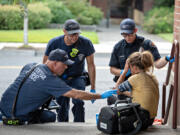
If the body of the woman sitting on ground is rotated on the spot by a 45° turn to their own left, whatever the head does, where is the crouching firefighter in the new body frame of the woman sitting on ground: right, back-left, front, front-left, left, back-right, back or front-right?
front

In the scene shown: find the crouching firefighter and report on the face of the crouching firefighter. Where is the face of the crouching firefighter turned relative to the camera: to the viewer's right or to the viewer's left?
to the viewer's right

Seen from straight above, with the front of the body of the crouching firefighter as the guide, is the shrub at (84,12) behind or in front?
in front

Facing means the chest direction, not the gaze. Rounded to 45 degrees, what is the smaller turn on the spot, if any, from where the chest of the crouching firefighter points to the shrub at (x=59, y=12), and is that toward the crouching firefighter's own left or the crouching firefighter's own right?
approximately 45° to the crouching firefighter's own left

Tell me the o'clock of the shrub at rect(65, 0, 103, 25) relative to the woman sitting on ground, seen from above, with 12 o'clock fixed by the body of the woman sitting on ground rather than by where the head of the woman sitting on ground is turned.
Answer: The shrub is roughly at 1 o'clock from the woman sitting on ground.

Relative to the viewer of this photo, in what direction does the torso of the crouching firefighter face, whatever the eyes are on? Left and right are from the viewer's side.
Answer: facing away from the viewer and to the right of the viewer

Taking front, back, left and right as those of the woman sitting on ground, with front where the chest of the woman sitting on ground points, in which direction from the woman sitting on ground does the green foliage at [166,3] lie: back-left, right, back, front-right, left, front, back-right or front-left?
front-right

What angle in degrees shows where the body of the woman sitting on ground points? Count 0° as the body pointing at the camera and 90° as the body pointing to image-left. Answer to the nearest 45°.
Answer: approximately 135°

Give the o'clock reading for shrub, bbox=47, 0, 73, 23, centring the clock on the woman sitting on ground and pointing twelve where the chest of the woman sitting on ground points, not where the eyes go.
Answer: The shrub is roughly at 1 o'clock from the woman sitting on ground.

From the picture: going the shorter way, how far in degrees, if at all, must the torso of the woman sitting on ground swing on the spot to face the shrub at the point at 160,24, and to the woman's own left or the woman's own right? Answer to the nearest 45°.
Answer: approximately 45° to the woman's own right
